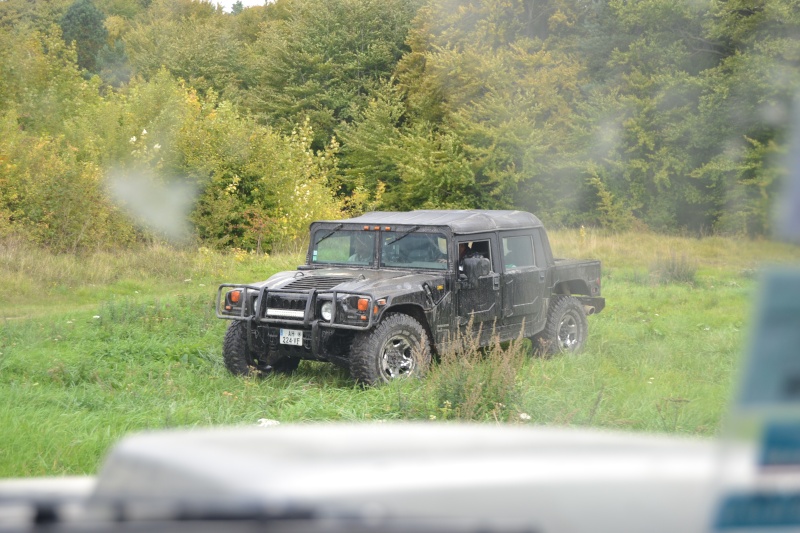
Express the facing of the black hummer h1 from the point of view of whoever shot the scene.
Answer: facing the viewer and to the left of the viewer
